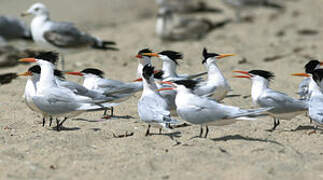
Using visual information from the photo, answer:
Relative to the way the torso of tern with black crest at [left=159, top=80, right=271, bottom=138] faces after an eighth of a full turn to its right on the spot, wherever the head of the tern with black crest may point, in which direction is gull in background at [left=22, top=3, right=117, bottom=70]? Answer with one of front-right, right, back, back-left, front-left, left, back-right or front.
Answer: front

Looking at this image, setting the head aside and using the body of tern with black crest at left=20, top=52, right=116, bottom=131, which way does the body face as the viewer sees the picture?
to the viewer's left

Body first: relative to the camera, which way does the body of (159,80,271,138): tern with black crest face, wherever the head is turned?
to the viewer's left

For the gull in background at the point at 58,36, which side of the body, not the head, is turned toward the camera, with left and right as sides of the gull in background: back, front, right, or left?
left

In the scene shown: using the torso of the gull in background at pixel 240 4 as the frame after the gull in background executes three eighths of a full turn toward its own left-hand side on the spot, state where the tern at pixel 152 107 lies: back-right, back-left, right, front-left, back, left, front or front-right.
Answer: front-right

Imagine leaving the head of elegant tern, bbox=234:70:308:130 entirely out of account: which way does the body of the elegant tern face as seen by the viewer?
to the viewer's left

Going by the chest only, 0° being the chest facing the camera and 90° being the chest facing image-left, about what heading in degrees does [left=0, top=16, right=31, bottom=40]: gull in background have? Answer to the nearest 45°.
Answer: approximately 90°

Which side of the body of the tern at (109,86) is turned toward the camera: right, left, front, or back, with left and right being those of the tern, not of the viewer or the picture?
left

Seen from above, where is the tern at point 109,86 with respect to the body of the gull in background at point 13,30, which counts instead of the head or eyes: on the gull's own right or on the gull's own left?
on the gull's own left

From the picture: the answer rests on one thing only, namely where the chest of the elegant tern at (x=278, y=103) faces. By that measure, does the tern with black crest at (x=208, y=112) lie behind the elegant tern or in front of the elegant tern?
in front

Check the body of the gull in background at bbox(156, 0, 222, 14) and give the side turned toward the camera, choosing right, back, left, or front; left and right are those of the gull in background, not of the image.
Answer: left
